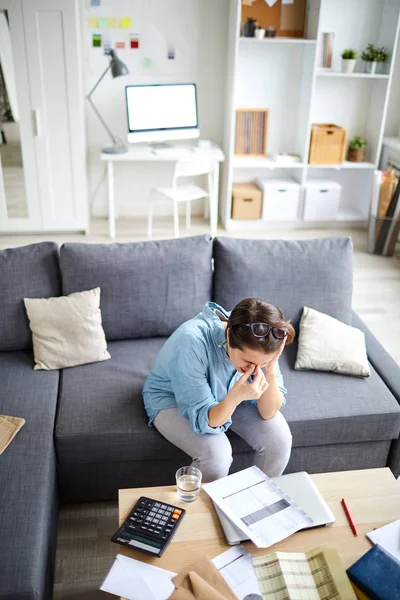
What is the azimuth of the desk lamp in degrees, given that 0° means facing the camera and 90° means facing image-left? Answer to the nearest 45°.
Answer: approximately 270°

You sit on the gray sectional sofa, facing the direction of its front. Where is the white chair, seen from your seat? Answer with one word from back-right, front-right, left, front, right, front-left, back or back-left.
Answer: back

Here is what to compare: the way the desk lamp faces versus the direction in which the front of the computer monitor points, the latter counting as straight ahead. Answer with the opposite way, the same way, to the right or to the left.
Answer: to the left

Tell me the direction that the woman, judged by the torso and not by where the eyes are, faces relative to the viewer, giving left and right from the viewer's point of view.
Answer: facing the viewer and to the right of the viewer

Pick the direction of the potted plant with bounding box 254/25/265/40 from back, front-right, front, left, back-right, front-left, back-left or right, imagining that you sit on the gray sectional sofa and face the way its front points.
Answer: back

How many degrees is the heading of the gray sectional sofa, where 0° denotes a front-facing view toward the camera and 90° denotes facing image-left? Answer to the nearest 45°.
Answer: approximately 0°

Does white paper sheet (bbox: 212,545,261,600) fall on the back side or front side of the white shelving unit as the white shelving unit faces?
on the front side

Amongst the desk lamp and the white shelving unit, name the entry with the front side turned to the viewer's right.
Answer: the desk lamp

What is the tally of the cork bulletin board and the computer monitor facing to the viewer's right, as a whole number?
0

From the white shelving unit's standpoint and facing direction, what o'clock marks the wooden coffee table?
The wooden coffee table is roughly at 12 o'clock from the white shelving unit.
